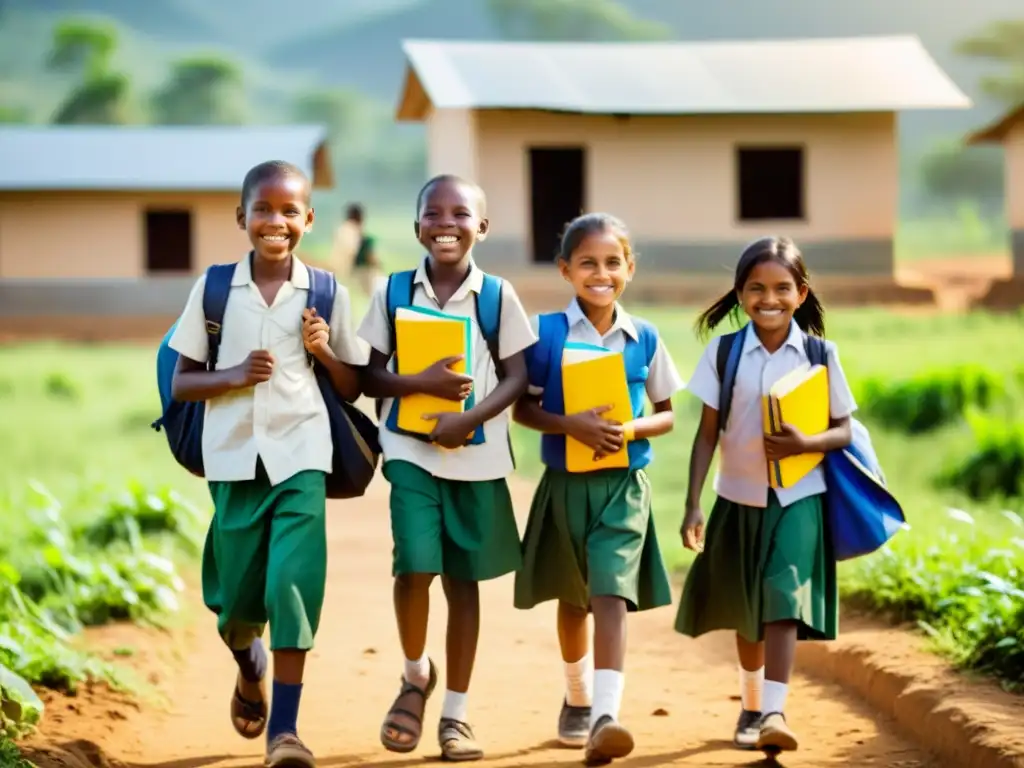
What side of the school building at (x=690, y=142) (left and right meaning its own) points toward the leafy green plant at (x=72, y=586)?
front

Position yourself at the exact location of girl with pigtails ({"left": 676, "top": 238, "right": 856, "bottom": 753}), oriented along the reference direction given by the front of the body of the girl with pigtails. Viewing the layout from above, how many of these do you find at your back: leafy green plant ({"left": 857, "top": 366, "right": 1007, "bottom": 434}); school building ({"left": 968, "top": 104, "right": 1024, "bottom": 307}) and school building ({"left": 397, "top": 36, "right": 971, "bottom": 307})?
3

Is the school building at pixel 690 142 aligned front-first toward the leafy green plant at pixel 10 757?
yes

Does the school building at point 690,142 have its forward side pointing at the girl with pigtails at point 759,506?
yes

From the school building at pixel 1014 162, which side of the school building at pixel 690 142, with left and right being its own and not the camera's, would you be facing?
left

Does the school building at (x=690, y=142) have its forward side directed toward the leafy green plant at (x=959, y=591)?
yes

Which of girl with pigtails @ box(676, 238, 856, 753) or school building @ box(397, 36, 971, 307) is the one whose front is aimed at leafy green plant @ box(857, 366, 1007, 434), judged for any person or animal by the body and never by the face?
the school building

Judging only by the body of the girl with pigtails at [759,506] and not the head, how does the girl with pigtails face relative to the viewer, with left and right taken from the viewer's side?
facing the viewer

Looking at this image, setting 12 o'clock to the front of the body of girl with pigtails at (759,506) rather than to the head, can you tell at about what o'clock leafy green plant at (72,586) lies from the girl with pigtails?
The leafy green plant is roughly at 4 o'clock from the girl with pigtails.

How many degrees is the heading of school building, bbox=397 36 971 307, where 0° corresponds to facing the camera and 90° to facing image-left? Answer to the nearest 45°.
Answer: approximately 0°

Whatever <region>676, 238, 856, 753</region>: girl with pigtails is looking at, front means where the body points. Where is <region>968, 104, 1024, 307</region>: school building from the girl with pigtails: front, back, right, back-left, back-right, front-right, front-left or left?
back

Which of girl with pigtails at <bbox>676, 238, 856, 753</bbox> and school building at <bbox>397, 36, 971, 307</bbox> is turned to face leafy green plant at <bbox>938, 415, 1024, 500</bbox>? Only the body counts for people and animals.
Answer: the school building

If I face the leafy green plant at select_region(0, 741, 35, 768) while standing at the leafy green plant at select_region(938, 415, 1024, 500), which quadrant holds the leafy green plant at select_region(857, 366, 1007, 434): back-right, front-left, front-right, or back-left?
back-right

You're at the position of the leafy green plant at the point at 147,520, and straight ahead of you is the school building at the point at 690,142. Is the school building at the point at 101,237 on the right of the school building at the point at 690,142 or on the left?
left
